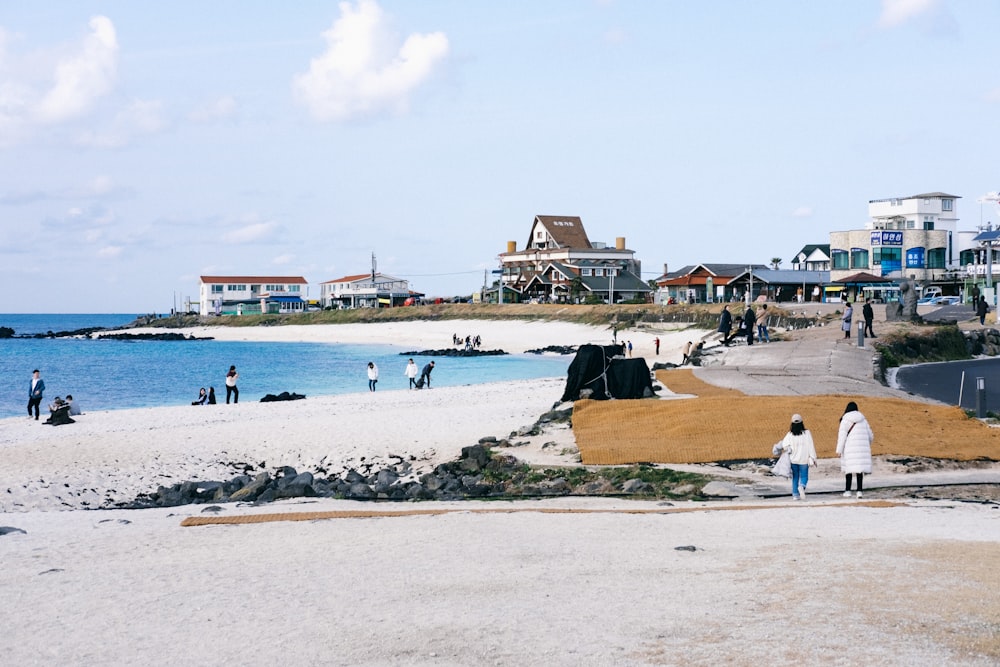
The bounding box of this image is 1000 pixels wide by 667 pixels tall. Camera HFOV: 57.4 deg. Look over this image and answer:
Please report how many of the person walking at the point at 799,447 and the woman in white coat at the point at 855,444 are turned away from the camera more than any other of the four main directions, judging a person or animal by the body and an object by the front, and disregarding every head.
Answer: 2

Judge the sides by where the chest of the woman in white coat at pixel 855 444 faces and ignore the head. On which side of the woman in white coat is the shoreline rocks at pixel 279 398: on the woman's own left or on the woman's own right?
on the woman's own left

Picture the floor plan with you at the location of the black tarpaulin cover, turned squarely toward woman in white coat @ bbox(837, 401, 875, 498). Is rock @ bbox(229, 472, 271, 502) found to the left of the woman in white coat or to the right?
right

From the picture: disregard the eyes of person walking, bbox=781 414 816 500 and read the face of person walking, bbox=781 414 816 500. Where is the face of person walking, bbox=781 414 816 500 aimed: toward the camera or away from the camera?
away from the camera

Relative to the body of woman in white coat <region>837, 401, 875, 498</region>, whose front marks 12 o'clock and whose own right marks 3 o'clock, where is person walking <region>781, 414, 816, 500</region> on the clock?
The person walking is roughly at 8 o'clock from the woman in white coat.

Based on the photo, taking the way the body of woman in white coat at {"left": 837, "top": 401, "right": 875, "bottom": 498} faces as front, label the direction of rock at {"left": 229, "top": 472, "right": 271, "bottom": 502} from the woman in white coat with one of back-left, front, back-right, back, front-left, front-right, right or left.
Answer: left

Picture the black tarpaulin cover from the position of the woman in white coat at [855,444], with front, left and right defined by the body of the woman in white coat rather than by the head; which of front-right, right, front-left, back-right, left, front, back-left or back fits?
front-left

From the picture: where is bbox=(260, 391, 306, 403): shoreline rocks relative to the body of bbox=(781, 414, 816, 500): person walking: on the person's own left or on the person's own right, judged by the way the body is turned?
on the person's own left

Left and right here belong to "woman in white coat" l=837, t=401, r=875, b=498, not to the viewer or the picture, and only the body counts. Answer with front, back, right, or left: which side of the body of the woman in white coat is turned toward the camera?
back

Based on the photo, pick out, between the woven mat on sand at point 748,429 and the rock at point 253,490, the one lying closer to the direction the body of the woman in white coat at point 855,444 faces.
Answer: the woven mat on sand

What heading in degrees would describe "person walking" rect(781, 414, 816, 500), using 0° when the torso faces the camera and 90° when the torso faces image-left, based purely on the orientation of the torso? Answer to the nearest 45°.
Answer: approximately 180°

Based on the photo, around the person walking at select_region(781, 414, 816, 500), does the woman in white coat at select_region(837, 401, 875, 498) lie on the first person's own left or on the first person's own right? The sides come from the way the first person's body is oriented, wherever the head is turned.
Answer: on the first person's own right
